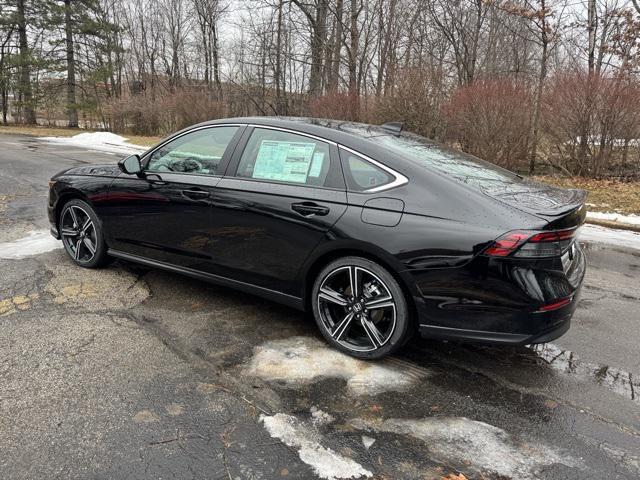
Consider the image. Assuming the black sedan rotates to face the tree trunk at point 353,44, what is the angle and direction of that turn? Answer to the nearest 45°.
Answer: approximately 45° to its right

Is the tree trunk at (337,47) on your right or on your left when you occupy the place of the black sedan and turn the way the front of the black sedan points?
on your right

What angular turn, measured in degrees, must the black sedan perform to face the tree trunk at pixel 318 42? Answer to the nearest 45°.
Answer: approximately 45° to its right

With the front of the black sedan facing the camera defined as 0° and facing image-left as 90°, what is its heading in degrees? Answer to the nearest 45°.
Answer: approximately 135°

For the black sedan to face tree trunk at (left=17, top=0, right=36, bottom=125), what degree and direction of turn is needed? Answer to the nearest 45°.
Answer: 0° — it already faces it

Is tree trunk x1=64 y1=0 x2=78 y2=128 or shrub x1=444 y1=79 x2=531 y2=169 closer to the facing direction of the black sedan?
the tree trunk

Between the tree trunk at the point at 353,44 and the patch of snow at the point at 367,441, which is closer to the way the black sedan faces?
the tree trunk

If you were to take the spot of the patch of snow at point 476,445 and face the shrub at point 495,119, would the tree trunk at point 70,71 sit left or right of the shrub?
left

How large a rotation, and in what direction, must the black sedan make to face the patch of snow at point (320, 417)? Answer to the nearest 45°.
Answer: approximately 135° to its left
